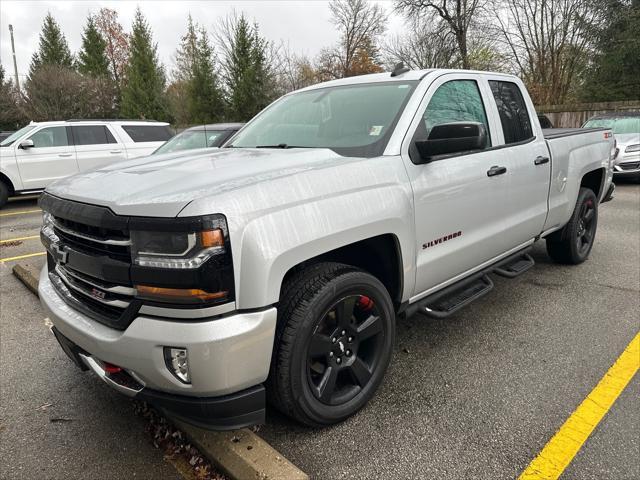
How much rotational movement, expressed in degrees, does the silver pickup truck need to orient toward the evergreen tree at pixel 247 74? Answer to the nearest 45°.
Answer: approximately 135° to its right

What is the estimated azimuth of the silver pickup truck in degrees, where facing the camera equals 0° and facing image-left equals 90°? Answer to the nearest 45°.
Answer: approximately 45°

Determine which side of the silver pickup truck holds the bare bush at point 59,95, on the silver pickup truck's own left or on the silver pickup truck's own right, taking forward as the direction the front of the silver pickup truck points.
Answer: on the silver pickup truck's own right

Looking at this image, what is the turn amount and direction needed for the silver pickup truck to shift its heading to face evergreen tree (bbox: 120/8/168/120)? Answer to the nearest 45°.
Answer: approximately 135° to its right

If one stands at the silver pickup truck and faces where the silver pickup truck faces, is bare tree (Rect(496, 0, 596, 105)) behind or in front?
behind

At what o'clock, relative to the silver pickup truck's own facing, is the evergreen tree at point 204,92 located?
The evergreen tree is roughly at 4 o'clock from the silver pickup truck.

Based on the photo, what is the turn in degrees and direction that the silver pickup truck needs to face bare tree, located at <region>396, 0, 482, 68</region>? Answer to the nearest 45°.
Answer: approximately 135° to its right

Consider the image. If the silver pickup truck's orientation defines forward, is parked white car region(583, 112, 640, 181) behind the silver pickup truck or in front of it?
behind
